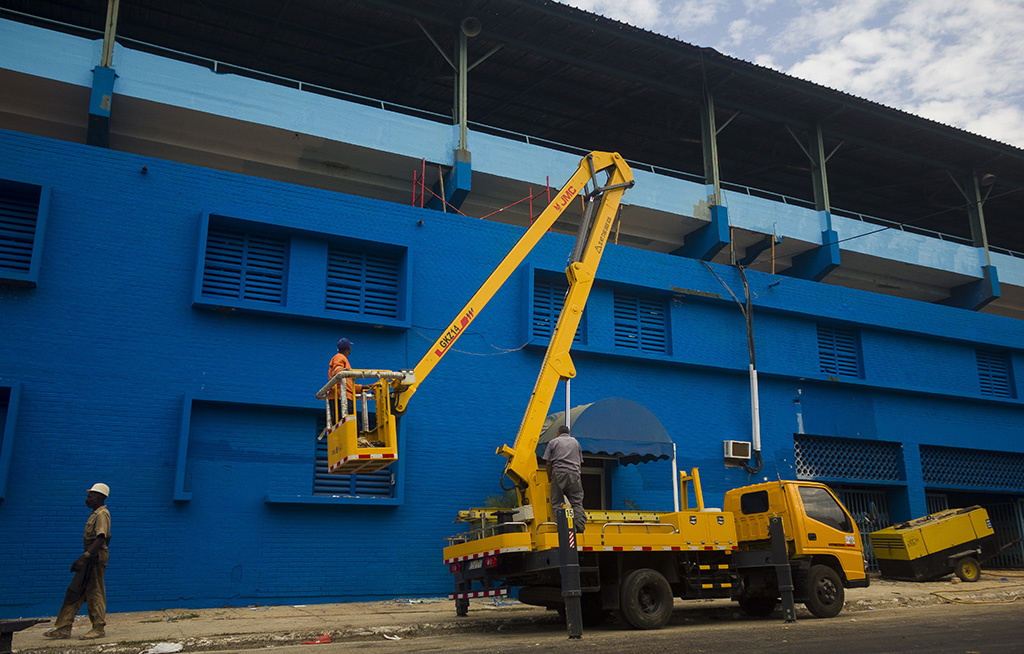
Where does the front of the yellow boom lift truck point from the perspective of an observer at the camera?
facing away from the viewer and to the right of the viewer

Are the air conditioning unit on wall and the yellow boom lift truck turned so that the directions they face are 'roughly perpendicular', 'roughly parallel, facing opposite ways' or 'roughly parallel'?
roughly perpendicular

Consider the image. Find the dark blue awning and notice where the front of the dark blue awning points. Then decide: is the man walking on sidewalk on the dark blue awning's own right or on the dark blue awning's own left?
on the dark blue awning's own right

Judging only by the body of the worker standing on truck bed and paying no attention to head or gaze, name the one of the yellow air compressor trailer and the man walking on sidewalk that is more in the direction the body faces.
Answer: the yellow air compressor trailer

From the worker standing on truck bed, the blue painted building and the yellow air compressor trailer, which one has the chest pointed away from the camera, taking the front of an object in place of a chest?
the worker standing on truck bed

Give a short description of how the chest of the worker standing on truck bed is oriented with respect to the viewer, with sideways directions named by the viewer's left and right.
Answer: facing away from the viewer

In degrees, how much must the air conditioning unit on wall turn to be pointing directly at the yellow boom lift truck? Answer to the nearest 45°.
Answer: approximately 45° to its right

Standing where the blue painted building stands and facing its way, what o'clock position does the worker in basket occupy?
The worker in basket is roughly at 1 o'clock from the blue painted building.

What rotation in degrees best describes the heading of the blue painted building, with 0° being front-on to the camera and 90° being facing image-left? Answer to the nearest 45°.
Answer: approximately 315°
